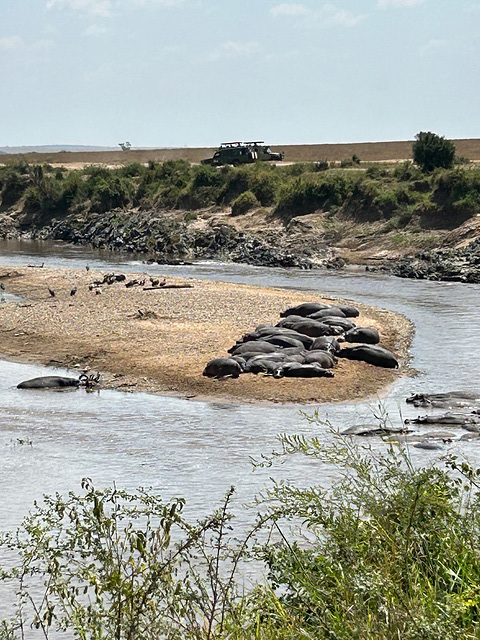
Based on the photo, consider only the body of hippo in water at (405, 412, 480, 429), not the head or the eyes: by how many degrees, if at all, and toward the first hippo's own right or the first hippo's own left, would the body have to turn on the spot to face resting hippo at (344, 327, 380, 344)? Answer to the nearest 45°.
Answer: approximately 90° to the first hippo's own right

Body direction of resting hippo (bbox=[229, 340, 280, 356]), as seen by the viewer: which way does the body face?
to the viewer's left

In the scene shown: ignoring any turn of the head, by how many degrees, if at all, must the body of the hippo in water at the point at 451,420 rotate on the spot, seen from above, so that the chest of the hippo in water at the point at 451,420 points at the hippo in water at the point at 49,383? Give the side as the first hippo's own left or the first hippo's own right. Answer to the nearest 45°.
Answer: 0° — it already faces it

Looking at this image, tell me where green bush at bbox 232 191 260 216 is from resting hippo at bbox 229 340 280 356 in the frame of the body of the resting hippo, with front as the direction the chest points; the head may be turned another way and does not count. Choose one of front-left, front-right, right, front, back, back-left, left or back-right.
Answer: right

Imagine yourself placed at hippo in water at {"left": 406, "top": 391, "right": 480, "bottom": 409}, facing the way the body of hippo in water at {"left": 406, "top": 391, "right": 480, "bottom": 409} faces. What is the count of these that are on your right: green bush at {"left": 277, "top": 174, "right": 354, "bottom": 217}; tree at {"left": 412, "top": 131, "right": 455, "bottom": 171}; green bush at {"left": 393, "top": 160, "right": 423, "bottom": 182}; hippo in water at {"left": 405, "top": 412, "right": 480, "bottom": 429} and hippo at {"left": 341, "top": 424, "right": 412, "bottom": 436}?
3

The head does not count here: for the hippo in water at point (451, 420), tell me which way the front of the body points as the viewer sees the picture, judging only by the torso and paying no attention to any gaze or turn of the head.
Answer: to the viewer's left

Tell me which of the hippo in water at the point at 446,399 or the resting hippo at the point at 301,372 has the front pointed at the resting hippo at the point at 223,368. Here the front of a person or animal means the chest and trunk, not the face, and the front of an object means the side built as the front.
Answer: the hippo in water

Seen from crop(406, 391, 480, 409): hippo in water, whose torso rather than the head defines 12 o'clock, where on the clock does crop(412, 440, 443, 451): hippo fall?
The hippo is roughly at 9 o'clock from the hippo in water.

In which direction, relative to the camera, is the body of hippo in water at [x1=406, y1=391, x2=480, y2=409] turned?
to the viewer's left
